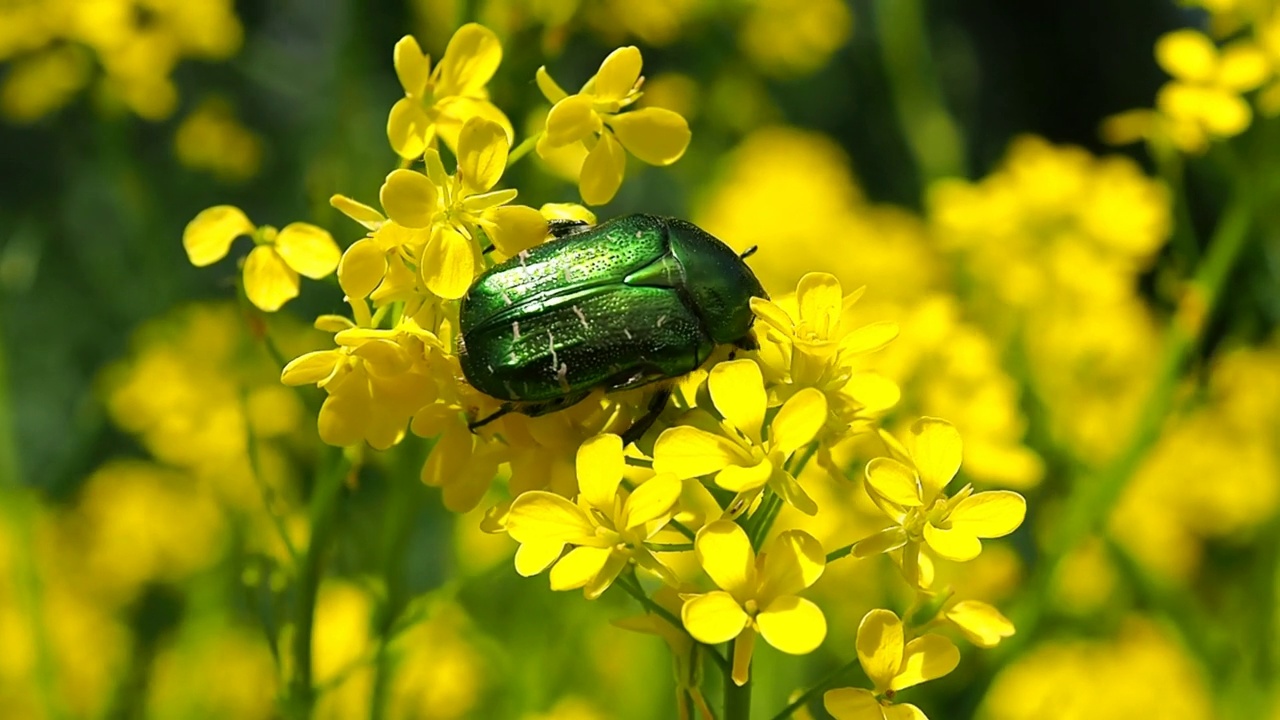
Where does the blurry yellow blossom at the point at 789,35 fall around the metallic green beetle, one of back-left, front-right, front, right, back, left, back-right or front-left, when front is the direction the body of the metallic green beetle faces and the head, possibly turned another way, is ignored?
left

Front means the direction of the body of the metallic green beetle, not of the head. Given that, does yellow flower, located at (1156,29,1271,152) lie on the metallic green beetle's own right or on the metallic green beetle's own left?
on the metallic green beetle's own left

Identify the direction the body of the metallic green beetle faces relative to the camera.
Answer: to the viewer's right
